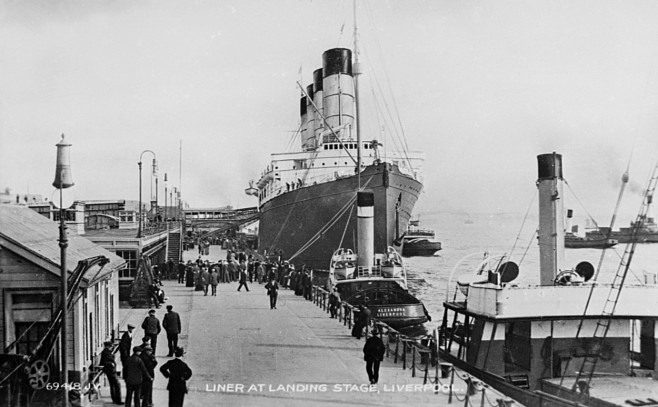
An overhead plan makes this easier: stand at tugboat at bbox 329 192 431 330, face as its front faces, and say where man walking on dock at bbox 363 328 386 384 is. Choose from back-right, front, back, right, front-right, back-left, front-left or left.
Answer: back-left

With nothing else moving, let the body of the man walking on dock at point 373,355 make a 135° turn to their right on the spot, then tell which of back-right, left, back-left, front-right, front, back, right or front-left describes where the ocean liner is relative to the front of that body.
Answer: back-left

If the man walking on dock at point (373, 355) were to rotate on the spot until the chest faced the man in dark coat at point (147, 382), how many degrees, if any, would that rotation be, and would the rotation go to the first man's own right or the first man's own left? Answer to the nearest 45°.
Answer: approximately 135° to the first man's own left

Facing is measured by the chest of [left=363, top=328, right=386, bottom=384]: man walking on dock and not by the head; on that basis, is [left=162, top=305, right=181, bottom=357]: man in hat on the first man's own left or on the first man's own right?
on the first man's own left

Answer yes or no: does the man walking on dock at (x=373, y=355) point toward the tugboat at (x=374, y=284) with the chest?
yes

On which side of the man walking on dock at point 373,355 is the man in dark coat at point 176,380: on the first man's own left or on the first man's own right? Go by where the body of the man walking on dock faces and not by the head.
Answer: on the first man's own left

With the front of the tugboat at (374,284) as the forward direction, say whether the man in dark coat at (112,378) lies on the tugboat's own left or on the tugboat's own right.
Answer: on the tugboat's own left

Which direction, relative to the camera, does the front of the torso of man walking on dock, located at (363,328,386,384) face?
away from the camera
